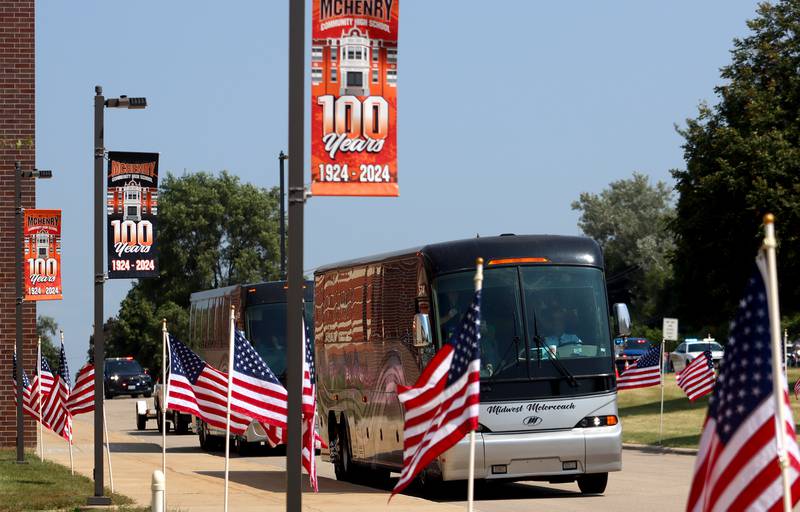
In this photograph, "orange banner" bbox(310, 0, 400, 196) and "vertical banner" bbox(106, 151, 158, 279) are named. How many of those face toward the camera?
2

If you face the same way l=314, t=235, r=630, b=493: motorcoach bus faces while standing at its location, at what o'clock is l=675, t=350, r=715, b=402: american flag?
The american flag is roughly at 8 o'clock from the motorcoach bus.

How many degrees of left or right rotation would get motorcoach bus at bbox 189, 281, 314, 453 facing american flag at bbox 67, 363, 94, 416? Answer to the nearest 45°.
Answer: approximately 45° to its right

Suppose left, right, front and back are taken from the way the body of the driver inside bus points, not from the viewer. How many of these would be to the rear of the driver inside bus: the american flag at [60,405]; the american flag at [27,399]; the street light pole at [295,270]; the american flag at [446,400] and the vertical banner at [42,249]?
3

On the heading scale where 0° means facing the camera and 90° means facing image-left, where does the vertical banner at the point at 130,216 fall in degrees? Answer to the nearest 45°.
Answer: approximately 0°
